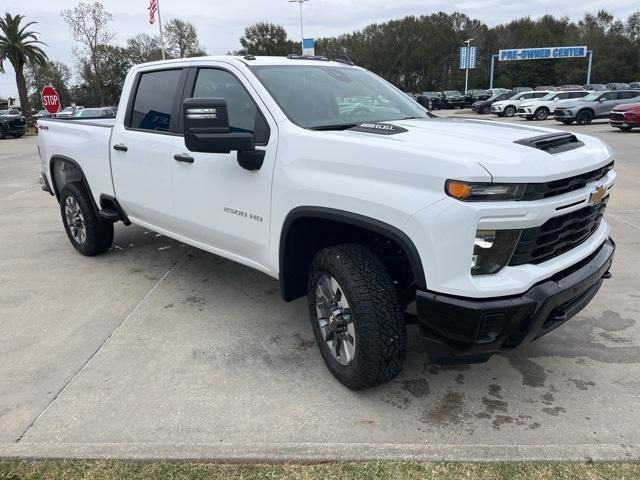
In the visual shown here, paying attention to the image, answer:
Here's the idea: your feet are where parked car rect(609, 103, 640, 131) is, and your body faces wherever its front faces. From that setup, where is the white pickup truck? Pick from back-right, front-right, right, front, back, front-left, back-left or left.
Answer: front-left

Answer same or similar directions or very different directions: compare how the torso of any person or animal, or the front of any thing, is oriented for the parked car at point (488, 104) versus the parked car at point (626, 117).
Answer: same or similar directions

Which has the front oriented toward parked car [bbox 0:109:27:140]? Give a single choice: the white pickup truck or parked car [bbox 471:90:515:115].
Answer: parked car [bbox 471:90:515:115]

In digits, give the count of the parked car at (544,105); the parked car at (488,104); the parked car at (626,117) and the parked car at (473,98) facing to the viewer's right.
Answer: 0

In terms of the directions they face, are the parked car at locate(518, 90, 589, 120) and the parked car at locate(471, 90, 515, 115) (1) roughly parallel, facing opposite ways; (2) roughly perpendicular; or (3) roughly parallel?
roughly parallel

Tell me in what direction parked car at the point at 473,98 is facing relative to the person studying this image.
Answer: facing the viewer and to the left of the viewer

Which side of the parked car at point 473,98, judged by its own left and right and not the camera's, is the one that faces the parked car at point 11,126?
front

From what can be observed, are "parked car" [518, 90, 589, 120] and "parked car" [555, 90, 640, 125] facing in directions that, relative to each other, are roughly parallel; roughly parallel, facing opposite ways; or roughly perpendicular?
roughly parallel

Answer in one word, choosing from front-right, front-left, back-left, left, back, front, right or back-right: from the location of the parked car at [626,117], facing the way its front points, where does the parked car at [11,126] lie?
front-right

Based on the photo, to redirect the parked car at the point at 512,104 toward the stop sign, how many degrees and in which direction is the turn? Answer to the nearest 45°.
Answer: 0° — it already faces it

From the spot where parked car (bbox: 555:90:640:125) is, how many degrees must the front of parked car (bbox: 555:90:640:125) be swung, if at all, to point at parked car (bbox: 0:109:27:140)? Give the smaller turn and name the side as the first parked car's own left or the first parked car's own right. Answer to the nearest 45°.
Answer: approximately 45° to the first parked car's own right

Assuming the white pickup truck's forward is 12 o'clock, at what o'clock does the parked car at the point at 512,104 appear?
The parked car is roughly at 8 o'clock from the white pickup truck.

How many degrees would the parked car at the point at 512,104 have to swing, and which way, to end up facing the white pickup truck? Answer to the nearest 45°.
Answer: approximately 45° to its left

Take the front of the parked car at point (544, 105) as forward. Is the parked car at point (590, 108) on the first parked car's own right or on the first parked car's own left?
on the first parked car's own left
